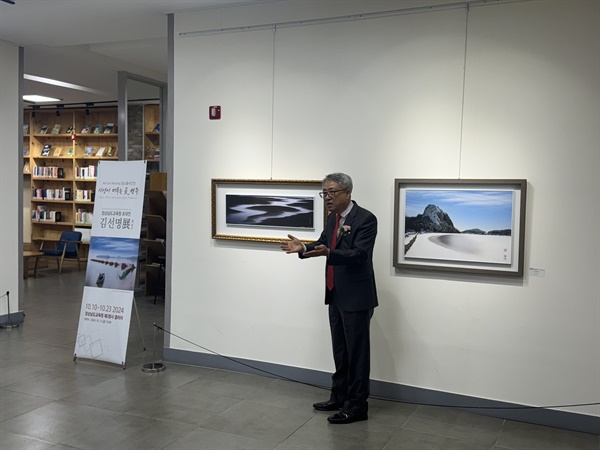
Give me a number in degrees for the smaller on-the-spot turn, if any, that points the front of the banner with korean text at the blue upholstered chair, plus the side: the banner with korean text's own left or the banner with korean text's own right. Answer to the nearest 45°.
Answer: approximately 135° to the banner with korean text's own right

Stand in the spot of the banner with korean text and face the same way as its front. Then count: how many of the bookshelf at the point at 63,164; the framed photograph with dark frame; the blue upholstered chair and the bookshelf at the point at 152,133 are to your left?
1

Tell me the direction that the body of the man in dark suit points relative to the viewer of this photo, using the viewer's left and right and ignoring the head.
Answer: facing the viewer and to the left of the viewer

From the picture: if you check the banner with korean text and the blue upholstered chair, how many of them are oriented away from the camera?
0

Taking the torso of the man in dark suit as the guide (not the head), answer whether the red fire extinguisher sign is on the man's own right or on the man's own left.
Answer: on the man's own right

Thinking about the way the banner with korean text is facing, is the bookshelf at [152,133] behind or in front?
behind

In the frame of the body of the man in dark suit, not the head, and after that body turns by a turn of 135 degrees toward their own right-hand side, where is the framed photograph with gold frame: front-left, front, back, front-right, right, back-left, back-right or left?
front-left

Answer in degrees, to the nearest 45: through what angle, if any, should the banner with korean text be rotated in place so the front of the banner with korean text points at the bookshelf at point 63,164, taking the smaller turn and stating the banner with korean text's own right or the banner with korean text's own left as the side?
approximately 135° to the banner with korean text's own right

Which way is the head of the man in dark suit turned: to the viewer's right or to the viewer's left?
to the viewer's left

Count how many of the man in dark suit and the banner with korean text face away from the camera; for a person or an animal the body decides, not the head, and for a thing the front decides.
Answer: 0

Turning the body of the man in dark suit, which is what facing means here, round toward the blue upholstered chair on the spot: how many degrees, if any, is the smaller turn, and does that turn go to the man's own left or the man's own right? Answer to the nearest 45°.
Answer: approximately 90° to the man's own right

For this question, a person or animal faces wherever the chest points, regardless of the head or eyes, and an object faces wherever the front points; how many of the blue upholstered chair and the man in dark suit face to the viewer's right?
0
